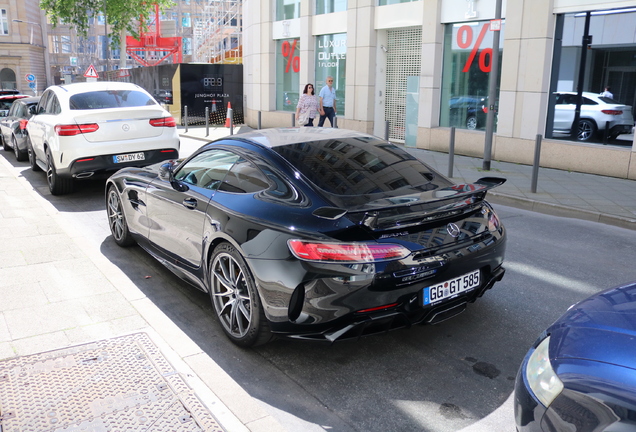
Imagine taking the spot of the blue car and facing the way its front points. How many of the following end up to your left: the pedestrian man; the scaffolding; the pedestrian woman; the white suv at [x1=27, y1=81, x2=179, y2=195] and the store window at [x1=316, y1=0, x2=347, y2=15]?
0

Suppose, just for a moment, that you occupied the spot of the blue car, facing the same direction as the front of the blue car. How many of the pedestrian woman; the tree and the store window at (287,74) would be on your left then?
0

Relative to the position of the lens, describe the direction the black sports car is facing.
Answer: facing away from the viewer and to the left of the viewer

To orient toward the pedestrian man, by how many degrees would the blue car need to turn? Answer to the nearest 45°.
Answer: approximately 45° to its right

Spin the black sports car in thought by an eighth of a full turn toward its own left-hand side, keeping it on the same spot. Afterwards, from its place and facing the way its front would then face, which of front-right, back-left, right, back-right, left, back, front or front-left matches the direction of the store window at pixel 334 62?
right

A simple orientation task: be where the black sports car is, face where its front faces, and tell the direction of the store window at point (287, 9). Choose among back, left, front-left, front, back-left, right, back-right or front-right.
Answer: front-right

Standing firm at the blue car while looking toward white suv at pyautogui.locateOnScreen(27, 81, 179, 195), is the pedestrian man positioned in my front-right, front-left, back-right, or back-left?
front-right

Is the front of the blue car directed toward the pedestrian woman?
no

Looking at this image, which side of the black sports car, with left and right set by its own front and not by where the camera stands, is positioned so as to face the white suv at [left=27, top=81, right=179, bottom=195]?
front

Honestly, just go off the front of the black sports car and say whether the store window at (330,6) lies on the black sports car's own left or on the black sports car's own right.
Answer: on the black sports car's own right

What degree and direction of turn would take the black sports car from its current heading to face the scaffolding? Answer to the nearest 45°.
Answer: approximately 45° to its right

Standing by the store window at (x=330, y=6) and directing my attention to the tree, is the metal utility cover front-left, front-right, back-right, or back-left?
back-left

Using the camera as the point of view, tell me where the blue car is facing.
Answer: facing to the left of the viewer

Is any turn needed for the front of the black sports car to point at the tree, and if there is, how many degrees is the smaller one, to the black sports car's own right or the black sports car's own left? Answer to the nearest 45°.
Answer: approximately 45° to the black sports car's own right

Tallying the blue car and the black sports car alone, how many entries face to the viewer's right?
0

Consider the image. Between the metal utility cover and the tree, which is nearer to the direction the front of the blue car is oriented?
the metal utility cover

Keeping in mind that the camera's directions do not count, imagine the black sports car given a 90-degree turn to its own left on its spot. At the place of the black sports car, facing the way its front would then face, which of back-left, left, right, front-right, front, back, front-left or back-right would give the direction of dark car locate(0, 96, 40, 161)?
right

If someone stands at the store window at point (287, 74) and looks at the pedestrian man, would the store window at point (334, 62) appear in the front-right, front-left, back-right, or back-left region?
front-left
